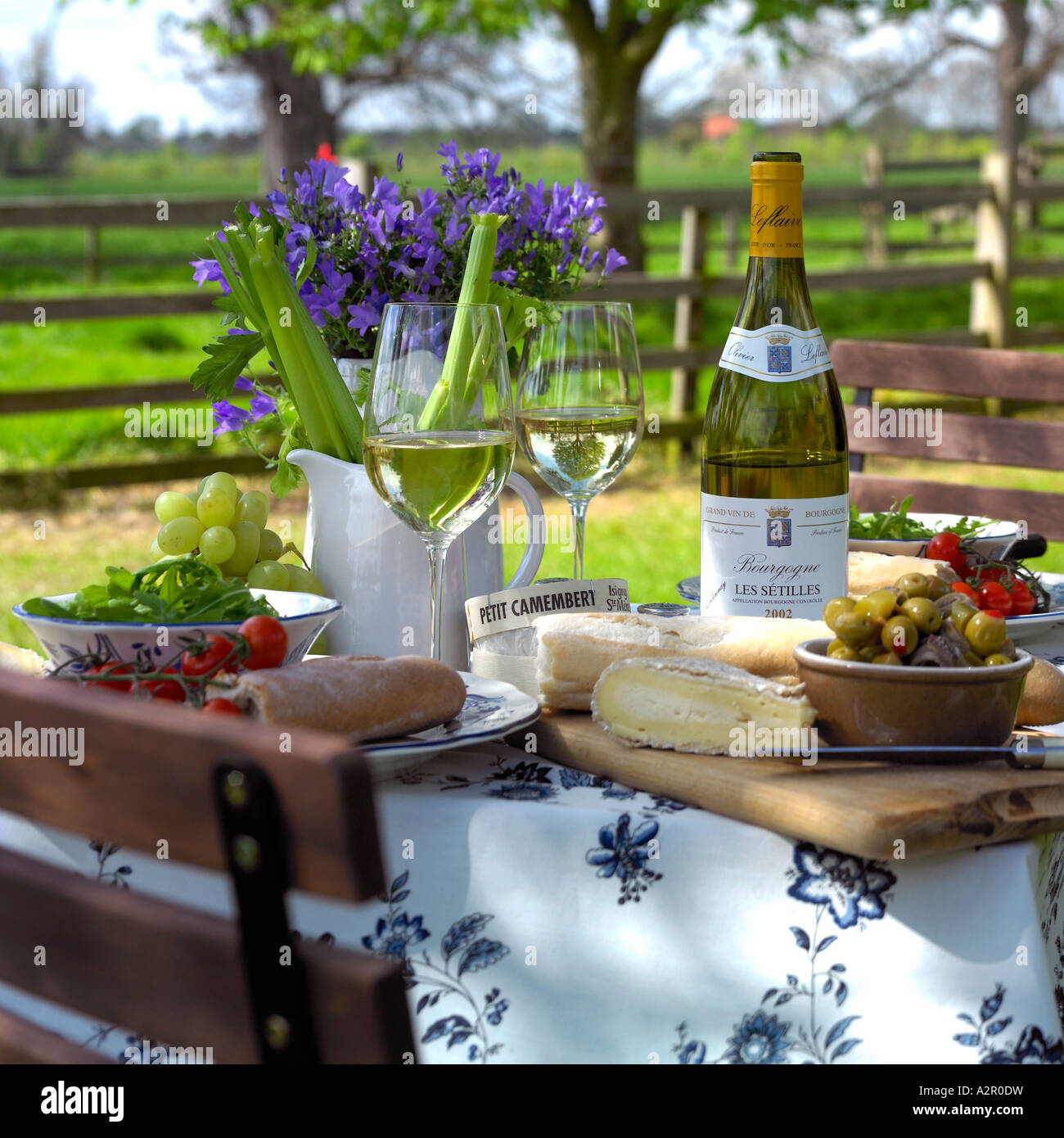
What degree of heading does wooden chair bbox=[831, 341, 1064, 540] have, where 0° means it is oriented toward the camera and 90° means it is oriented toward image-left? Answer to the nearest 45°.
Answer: approximately 45°

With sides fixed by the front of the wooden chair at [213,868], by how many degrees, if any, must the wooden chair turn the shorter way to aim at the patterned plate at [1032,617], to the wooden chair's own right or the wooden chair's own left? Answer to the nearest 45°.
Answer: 0° — it already faces it

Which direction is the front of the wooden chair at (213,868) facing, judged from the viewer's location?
facing away from the viewer and to the right of the viewer

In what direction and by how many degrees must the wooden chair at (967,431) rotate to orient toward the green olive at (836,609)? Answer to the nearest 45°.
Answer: approximately 45° to its left
